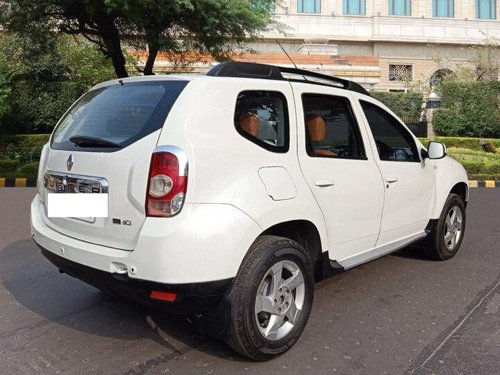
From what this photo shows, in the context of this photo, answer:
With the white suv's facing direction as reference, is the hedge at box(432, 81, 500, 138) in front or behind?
in front

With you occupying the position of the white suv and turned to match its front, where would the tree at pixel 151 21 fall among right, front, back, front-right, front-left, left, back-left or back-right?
front-left

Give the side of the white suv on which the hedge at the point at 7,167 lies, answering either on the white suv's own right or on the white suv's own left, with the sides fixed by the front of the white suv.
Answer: on the white suv's own left

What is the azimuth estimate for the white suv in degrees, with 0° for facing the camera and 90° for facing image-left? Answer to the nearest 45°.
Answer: approximately 225°

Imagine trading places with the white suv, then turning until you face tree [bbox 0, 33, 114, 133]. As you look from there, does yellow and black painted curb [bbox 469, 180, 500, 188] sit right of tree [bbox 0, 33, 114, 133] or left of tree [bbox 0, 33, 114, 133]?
right

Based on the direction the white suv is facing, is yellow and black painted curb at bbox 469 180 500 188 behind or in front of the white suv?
in front

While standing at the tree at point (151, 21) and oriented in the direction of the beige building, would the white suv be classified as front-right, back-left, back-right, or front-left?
back-right
